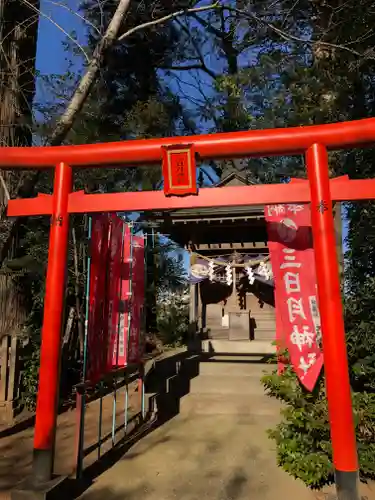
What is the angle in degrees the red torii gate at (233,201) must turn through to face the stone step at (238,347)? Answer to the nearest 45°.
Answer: approximately 180°

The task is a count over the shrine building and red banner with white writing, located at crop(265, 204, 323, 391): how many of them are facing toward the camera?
2

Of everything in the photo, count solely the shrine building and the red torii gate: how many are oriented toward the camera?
2

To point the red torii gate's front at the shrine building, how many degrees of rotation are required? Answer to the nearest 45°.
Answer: approximately 180°

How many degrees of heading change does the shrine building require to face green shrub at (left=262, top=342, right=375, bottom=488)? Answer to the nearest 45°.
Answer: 0° — it already faces it

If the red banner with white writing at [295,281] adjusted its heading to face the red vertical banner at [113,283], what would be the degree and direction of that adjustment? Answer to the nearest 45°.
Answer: approximately 90° to its right

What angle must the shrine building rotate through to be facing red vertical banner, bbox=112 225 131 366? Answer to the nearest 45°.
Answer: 0° — it already faces it
